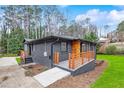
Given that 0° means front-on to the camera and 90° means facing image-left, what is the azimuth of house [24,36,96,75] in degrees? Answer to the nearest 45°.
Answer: approximately 315°

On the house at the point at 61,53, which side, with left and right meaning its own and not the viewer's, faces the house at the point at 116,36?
left

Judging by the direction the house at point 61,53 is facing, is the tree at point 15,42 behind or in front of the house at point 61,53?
behind

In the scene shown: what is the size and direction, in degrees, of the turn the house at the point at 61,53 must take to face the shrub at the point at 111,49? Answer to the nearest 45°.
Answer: approximately 90° to its left

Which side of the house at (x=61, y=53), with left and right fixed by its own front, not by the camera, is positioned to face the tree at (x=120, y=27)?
left

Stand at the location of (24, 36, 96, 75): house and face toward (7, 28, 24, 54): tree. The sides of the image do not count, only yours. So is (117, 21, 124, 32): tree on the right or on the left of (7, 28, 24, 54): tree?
right
